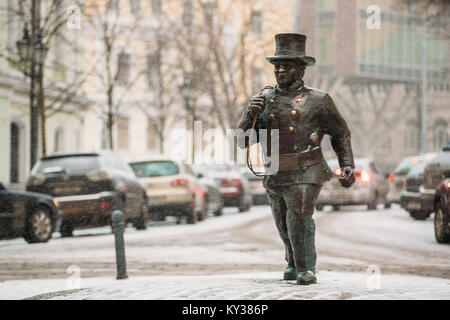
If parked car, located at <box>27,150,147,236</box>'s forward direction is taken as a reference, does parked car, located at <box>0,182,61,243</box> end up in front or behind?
behind

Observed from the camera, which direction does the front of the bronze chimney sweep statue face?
facing the viewer and to the left of the viewer

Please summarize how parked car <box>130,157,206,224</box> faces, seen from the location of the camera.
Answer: facing away from the viewer and to the right of the viewer

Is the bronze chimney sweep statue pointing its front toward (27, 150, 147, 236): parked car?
no

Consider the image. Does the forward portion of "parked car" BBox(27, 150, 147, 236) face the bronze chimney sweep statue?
no

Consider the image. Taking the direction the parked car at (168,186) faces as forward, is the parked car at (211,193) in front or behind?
in front

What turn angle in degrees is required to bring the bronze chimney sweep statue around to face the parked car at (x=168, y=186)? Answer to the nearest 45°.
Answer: approximately 135° to its right

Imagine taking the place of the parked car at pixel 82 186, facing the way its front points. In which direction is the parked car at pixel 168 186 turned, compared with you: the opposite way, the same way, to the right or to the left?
the same way

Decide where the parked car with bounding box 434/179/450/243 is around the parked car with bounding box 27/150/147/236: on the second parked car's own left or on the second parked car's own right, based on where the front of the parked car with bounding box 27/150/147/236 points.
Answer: on the second parked car's own right

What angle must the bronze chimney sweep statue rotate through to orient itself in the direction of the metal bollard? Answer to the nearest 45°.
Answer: approximately 90° to its right

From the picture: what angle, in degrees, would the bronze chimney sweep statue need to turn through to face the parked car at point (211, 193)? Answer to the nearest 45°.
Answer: approximately 135° to its right
